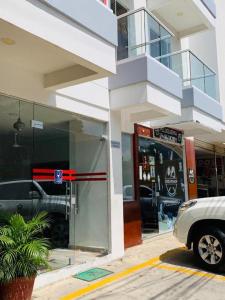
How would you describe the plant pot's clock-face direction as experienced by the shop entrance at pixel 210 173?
The plant pot is roughly at 2 o'clock from the shop entrance.

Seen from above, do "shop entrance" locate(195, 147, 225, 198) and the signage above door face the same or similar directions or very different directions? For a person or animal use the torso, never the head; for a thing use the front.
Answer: same or similar directions

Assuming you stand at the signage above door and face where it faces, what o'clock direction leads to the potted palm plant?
The potted palm plant is roughly at 2 o'clock from the signage above door.

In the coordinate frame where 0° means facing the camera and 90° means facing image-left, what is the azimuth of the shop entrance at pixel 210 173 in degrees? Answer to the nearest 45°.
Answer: approximately 315°

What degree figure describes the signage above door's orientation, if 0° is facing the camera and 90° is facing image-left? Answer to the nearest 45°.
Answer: approximately 315°

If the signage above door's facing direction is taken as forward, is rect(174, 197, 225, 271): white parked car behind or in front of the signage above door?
in front

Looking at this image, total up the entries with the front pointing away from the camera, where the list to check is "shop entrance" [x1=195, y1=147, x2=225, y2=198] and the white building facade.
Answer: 0

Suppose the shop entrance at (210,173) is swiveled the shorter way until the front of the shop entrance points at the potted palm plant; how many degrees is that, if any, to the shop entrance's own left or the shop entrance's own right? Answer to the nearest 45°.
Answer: approximately 45° to the shop entrance's own right

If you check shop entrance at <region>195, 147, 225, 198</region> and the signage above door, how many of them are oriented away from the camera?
0

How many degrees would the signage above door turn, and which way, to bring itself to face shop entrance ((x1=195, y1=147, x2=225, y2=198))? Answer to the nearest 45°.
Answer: approximately 135° to its left

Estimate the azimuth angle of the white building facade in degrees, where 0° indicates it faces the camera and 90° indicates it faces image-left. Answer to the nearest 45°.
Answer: approximately 315°

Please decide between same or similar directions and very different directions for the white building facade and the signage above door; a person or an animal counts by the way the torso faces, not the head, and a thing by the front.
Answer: same or similar directions
